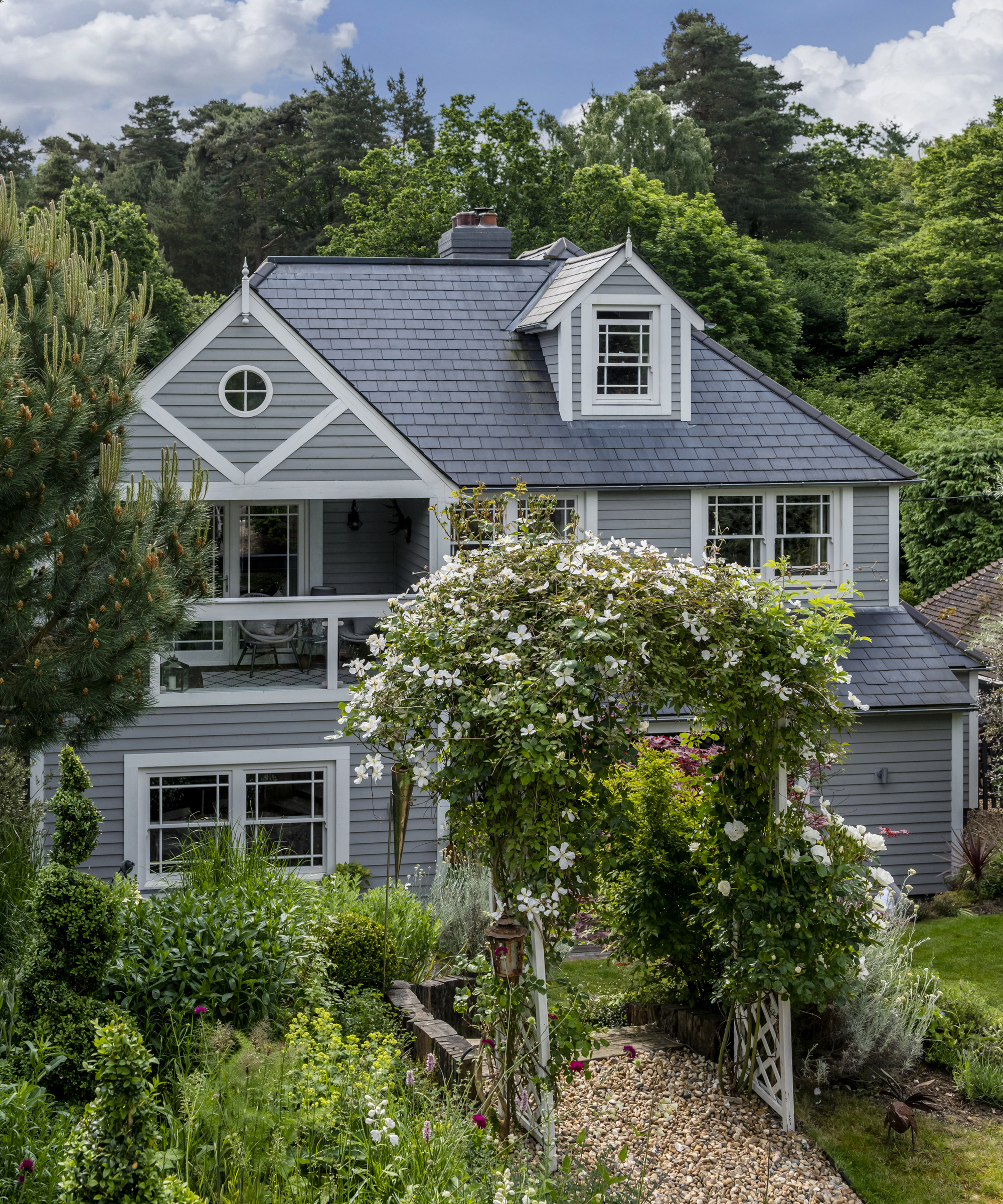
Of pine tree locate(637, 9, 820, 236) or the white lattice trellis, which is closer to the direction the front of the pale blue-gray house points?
the white lattice trellis

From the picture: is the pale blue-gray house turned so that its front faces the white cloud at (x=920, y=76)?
no

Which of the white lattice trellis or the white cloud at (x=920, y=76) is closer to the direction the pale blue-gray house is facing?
the white lattice trellis

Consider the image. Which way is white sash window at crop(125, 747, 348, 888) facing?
toward the camera

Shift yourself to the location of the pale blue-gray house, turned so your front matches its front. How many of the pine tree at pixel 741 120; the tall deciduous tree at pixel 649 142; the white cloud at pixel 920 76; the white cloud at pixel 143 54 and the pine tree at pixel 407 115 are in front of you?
0

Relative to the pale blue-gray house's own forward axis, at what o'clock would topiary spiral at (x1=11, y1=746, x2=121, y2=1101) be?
The topiary spiral is roughly at 12 o'clock from the pale blue-gray house.

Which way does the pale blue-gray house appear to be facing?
toward the camera

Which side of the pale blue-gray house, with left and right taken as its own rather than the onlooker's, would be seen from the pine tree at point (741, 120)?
back

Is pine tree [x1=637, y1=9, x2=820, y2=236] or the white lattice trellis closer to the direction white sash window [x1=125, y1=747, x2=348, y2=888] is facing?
the white lattice trellis

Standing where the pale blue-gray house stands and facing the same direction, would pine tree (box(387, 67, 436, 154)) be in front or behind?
behind

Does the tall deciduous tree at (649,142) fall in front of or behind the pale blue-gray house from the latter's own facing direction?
behind

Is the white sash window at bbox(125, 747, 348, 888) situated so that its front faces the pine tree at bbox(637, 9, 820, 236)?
no

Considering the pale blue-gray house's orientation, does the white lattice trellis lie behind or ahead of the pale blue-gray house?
ahead

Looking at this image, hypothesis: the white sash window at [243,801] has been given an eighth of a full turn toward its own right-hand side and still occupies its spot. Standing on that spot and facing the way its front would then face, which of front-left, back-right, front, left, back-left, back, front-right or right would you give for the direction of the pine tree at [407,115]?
back-right

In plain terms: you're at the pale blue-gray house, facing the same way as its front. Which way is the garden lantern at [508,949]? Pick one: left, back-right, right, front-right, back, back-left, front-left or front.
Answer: front
